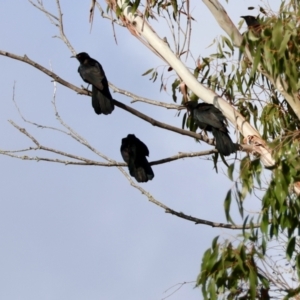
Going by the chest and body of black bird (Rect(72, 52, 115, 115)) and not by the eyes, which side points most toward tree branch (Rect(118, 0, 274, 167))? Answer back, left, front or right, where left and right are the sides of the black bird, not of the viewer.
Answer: back

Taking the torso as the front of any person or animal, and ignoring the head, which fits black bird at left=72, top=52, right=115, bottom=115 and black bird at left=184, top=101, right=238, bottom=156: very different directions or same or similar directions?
same or similar directions

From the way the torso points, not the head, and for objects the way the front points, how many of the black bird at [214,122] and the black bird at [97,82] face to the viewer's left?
2

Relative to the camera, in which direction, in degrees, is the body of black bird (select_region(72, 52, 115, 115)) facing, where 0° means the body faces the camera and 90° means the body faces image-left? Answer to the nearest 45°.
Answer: approximately 90°

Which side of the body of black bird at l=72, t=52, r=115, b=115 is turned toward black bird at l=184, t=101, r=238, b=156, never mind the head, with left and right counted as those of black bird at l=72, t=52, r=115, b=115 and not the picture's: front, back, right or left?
back

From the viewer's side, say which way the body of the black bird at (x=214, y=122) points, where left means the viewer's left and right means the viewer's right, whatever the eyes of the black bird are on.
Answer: facing to the left of the viewer

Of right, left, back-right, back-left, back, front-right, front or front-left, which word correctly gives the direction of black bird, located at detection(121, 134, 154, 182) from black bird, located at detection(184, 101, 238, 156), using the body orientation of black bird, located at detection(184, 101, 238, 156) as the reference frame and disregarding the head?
front
